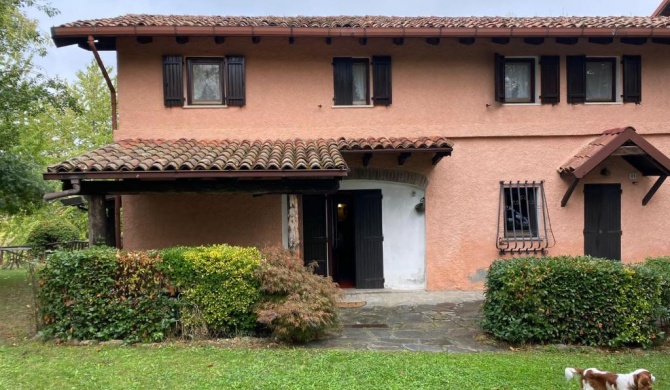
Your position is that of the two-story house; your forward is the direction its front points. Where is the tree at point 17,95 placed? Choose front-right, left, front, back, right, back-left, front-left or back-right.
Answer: right

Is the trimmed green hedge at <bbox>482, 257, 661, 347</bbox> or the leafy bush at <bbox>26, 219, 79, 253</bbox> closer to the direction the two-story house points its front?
the trimmed green hedge

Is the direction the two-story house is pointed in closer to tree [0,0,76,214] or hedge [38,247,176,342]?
the hedge

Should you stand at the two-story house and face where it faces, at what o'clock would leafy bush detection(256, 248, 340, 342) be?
The leafy bush is roughly at 1 o'clock from the two-story house.

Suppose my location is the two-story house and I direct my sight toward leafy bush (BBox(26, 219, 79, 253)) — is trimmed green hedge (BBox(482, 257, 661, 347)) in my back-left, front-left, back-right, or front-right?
back-left

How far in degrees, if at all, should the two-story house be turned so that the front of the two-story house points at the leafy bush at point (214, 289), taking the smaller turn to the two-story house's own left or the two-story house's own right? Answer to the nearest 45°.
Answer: approximately 45° to the two-story house's own right

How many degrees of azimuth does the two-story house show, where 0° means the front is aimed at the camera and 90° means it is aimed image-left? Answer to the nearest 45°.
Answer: approximately 0°

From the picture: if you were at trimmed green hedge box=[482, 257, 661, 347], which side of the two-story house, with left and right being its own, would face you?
front

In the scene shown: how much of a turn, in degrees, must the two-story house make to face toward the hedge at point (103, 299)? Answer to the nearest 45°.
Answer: approximately 45° to its right

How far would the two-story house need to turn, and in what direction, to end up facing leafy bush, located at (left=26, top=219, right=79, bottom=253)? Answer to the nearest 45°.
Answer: approximately 135° to its right
